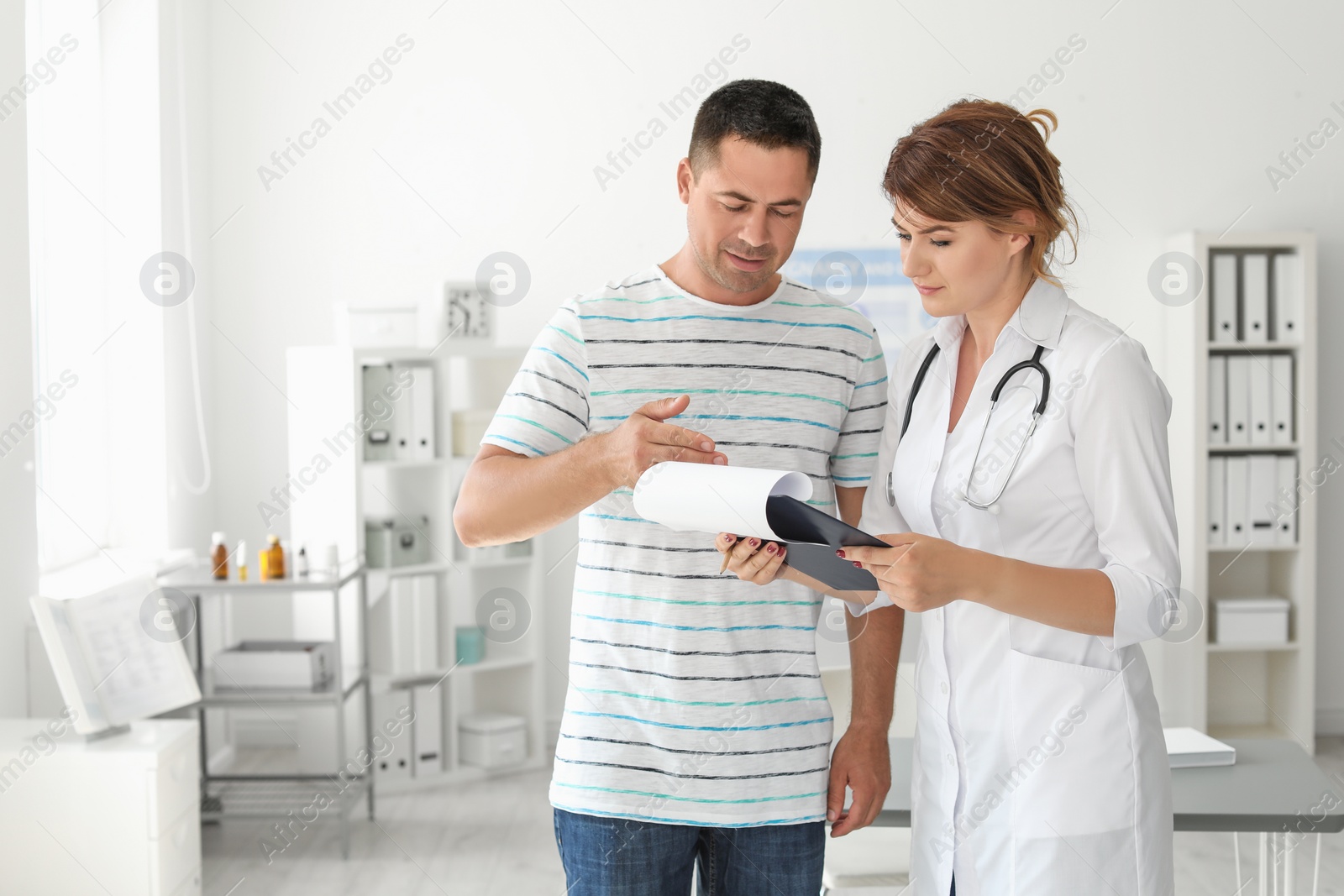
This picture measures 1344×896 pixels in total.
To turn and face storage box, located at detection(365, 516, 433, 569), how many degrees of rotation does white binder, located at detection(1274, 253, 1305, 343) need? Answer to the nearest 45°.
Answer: approximately 45° to its right

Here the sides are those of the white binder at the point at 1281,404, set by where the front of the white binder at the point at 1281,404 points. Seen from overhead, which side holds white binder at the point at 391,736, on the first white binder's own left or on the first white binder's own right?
on the first white binder's own right

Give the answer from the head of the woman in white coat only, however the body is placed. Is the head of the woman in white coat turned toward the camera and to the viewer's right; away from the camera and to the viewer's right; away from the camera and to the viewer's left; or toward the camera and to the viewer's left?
toward the camera and to the viewer's left

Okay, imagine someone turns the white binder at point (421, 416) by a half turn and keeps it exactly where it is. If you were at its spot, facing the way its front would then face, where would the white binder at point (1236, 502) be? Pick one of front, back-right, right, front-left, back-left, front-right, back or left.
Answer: right

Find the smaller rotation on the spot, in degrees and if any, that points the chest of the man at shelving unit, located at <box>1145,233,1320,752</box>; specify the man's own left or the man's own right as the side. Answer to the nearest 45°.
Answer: approximately 135° to the man's own left

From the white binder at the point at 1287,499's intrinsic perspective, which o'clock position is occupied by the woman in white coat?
The woman in white coat is roughly at 12 o'clock from the white binder.

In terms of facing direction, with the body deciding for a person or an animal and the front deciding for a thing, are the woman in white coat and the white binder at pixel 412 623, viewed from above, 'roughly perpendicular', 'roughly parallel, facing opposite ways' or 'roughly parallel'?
roughly perpendicular
